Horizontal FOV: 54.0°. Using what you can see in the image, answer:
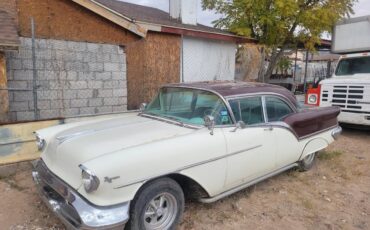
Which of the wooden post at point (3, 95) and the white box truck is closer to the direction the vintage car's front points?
the wooden post

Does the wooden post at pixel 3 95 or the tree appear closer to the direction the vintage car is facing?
the wooden post

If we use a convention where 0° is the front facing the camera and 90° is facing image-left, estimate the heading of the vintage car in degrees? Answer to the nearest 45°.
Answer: approximately 45°

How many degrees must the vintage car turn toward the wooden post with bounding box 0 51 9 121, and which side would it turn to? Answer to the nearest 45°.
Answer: approximately 90° to its right

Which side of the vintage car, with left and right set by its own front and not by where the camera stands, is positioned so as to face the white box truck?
back
